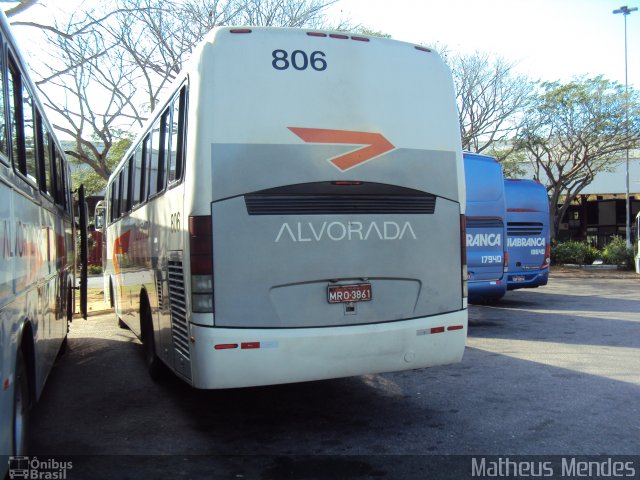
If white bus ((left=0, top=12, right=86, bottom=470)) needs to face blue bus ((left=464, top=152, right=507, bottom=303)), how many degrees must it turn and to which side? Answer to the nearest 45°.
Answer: approximately 45° to its right

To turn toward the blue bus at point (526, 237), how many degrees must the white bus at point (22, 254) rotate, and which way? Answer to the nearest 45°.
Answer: approximately 45° to its right

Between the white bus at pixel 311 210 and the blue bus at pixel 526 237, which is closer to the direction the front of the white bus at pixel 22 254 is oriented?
the blue bus

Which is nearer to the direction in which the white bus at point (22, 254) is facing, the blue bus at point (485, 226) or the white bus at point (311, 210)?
the blue bus

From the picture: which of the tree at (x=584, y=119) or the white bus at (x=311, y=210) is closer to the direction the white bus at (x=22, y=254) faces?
the tree

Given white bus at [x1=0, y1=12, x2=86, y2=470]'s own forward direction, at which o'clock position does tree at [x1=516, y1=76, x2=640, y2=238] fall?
The tree is roughly at 2 o'clock from the white bus.

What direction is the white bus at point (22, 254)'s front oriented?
away from the camera
